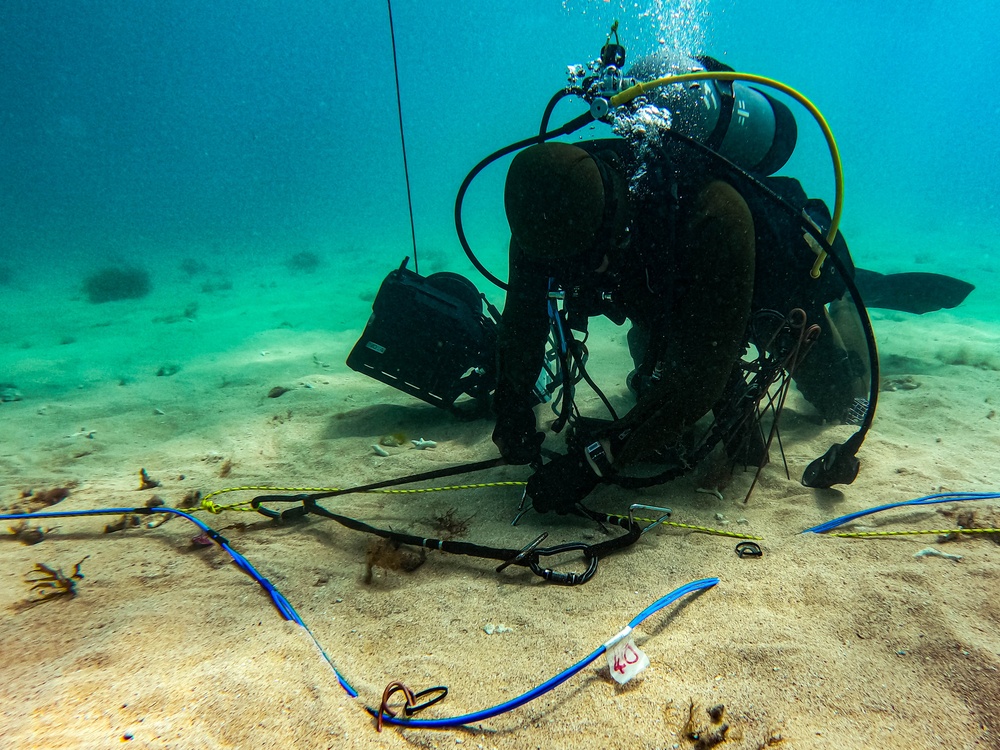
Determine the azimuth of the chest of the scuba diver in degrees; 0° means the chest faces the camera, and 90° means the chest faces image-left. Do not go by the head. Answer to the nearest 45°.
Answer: approximately 45°

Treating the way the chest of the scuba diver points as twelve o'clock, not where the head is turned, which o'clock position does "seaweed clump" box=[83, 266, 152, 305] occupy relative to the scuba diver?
The seaweed clump is roughly at 2 o'clock from the scuba diver.
